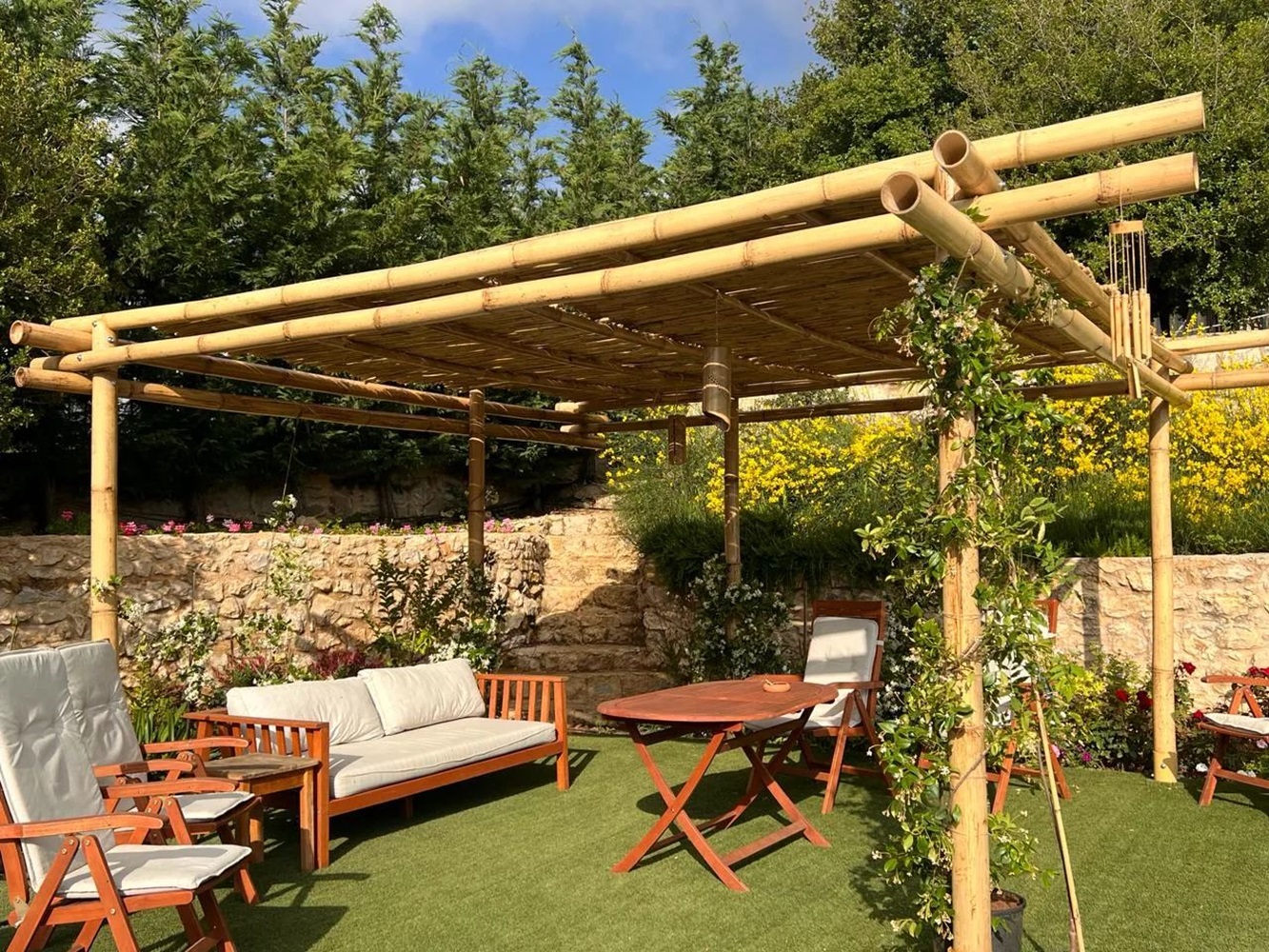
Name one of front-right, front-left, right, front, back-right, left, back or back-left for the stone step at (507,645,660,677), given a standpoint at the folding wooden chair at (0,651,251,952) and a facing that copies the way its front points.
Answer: left

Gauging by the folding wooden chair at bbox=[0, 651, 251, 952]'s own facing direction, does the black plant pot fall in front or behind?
in front

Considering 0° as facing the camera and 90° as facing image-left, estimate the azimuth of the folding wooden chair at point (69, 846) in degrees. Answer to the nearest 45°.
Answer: approximately 315°

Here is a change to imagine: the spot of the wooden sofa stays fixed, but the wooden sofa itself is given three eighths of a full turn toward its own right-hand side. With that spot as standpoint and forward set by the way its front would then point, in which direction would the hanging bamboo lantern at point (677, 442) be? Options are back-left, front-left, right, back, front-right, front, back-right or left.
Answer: back-right

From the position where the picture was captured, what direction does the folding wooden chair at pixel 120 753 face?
facing the viewer and to the right of the viewer

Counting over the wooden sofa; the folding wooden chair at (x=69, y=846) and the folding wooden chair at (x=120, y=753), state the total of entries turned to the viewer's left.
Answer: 0

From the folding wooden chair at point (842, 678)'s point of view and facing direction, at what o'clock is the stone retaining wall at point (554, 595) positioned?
The stone retaining wall is roughly at 3 o'clock from the folding wooden chair.

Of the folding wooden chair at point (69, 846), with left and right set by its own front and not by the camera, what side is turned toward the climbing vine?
front

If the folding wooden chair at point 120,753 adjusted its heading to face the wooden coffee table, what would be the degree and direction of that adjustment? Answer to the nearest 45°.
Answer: approximately 45° to its left

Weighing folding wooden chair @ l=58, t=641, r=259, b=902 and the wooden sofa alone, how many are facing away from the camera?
0

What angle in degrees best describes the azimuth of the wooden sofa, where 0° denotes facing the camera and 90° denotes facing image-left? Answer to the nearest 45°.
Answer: approximately 315°

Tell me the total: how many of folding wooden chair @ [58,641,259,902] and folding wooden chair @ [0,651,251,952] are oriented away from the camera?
0

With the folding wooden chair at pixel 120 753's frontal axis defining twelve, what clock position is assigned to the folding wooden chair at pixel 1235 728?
the folding wooden chair at pixel 1235 728 is roughly at 11 o'clock from the folding wooden chair at pixel 120 753.
